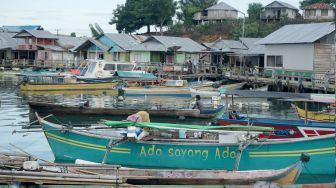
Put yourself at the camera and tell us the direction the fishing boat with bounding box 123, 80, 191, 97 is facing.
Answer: facing to the left of the viewer

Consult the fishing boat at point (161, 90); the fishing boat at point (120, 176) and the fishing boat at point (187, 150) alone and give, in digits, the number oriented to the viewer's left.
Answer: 2

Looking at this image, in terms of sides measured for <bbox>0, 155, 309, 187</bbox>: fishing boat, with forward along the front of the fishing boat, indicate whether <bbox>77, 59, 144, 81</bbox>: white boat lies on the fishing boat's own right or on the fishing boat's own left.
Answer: on the fishing boat's own left

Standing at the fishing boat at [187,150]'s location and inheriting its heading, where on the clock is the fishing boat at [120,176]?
the fishing boat at [120,176] is roughly at 10 o'clock from the fishing boat at [187,150].

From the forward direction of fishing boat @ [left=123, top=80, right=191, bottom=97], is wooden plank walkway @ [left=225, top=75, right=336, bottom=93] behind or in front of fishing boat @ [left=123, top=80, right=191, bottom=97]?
behind

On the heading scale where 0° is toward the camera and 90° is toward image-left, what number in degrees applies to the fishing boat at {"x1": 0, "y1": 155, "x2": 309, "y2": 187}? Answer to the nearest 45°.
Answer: approximately 270°

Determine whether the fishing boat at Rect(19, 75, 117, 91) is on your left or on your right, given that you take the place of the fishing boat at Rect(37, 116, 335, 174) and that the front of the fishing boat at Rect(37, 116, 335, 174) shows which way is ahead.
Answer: on your right

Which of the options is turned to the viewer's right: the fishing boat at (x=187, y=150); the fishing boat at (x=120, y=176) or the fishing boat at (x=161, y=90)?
the fishing boat at (x=120, y=176)

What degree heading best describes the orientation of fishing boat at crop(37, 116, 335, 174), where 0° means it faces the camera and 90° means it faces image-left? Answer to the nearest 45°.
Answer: approximately 90°
